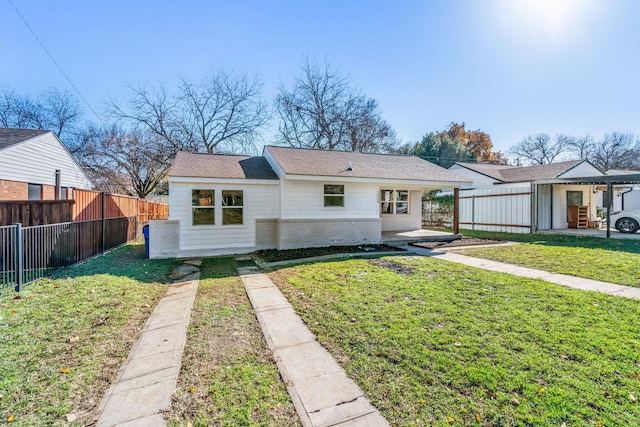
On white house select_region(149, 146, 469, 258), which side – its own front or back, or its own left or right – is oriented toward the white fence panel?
left

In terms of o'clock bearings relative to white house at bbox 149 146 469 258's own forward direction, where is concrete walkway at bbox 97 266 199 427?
The concrete walkway is roughly at 12 o'clock from the white house.

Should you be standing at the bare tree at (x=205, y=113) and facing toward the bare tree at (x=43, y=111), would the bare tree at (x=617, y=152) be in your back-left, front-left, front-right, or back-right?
back-right

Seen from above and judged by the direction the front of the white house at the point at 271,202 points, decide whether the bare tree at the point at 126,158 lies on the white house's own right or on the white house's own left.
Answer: on the white house's own right

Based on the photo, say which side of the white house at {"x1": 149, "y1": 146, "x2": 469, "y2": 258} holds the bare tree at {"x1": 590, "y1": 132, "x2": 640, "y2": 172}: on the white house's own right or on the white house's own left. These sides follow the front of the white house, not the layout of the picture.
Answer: on the white house's own left

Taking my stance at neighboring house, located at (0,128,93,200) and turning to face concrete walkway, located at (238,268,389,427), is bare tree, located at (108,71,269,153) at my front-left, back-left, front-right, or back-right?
back-left

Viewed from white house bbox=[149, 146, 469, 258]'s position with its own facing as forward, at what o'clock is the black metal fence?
The black metal fence is roughly at 2 o'clock from the white house.

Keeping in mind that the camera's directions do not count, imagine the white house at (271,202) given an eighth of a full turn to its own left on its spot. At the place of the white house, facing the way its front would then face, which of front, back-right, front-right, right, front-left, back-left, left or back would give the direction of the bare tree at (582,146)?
left

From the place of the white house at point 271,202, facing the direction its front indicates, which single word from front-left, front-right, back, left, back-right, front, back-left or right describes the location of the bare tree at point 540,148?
back-left

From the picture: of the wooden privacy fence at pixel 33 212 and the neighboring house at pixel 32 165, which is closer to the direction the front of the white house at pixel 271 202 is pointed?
the wooden privacy fence

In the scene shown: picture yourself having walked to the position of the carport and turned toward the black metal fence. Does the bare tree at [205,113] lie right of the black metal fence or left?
right

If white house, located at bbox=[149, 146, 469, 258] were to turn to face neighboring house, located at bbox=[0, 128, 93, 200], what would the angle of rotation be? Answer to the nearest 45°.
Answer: approximately 90° to its right

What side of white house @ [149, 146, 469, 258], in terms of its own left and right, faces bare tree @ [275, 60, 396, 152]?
back

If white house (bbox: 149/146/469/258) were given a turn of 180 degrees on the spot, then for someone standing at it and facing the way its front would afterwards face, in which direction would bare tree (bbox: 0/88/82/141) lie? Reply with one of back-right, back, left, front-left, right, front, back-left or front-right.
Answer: front-left

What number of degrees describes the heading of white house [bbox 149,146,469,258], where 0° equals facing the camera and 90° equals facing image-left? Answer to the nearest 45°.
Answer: approximately 0°

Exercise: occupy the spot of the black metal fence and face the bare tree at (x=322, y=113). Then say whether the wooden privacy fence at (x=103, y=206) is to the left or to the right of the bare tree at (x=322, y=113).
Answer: left

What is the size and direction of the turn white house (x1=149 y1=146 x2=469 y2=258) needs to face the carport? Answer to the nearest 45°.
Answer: approximately 90° to its left
